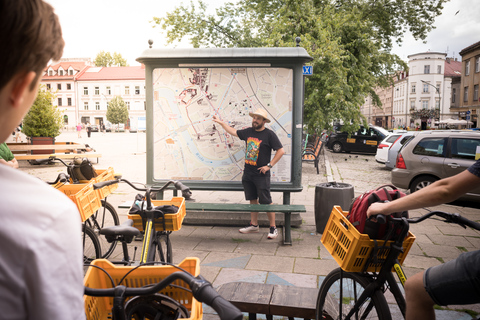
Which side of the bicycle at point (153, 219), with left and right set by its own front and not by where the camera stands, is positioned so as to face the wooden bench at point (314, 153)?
front

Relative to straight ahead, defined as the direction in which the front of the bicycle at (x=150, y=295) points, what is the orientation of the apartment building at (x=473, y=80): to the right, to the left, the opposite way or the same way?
to the left

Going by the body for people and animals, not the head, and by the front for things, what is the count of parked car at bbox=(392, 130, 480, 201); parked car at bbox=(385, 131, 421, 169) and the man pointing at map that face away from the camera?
0

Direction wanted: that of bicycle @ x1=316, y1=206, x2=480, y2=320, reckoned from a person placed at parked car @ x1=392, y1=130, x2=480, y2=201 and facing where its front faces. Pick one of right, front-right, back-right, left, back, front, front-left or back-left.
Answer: right

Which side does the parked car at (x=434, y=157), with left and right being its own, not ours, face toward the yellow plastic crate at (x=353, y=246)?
right

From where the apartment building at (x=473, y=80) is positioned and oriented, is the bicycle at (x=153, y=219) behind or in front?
in front

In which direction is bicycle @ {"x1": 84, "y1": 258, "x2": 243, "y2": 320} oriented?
away from the camera

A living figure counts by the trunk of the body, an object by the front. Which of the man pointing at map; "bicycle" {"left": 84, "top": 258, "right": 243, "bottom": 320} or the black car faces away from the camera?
the bicycle

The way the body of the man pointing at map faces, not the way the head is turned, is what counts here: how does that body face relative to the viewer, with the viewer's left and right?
facing the viewer and to the left of the viewer

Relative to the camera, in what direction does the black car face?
facing to the left of the viewer

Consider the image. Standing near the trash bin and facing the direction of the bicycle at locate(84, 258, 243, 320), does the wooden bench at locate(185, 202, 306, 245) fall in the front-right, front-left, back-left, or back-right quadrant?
front-right

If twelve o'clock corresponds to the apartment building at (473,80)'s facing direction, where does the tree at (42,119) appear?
The tree is roughly at 11 o'clock from the apartment building.

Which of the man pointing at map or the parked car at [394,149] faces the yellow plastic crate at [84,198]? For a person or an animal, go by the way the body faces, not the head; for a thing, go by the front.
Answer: the man pointing at map
